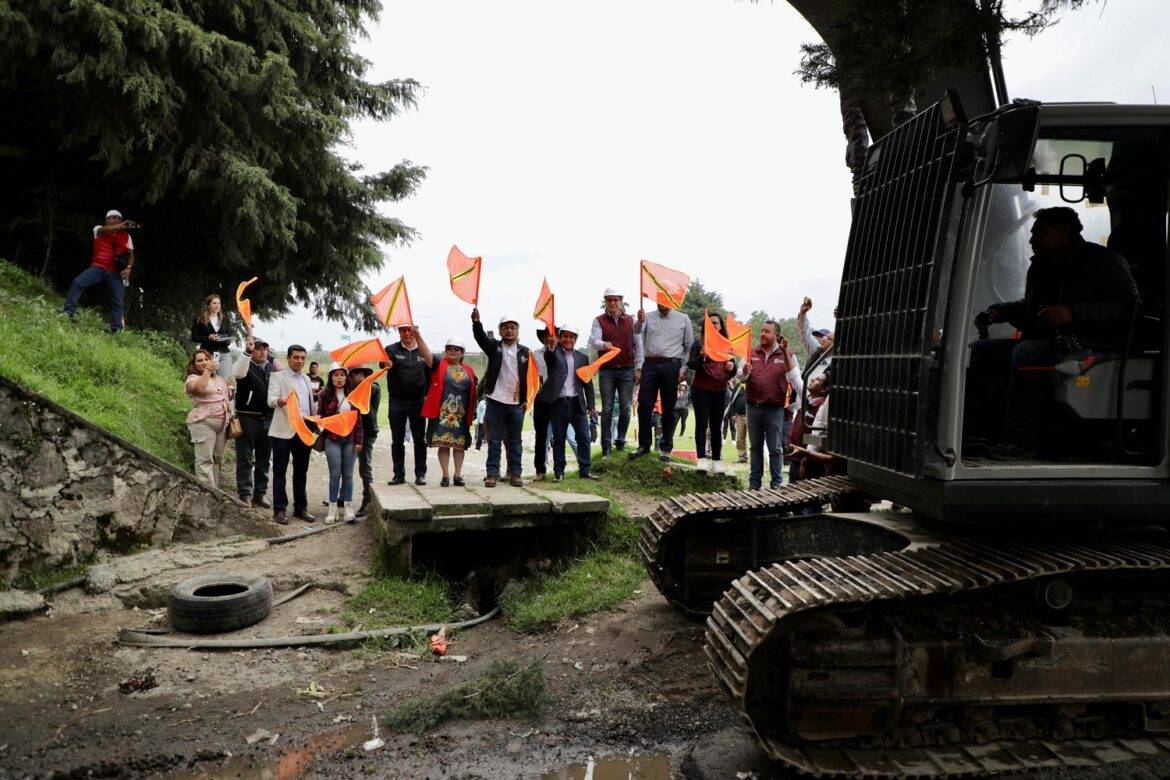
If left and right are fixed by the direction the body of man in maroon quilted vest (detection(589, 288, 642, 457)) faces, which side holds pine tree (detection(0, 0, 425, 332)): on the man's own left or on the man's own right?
on the man's own right

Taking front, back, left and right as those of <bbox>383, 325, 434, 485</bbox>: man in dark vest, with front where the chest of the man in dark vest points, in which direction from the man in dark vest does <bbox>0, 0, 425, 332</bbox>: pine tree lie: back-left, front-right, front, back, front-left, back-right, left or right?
back-right

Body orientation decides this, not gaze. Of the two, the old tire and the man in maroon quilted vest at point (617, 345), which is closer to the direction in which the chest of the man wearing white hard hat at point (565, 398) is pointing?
the old tire

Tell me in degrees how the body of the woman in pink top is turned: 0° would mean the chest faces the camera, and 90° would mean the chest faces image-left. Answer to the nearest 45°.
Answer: approximately 315°

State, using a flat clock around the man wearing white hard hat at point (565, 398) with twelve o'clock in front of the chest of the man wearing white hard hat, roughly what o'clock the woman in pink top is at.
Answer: The woman in pink top is roughly at 3 o'clock from the man wearing white hard hat.

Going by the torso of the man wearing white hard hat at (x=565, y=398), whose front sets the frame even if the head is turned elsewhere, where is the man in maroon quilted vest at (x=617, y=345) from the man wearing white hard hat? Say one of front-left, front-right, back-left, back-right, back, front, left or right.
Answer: back-left
